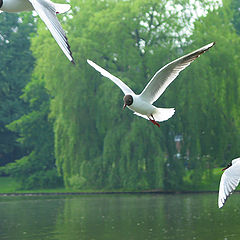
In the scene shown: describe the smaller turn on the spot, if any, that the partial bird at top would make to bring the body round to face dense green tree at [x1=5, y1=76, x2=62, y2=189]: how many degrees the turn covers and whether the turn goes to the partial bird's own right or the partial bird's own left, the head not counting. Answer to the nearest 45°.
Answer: approximately 90° to the partial bird's own right

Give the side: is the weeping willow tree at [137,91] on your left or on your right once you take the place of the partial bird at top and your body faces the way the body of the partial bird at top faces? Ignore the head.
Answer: on your right

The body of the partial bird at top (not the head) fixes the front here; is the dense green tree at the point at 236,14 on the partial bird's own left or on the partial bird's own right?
on the partial bird's own right

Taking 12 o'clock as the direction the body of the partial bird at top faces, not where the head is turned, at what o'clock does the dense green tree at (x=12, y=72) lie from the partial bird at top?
The dense green tree is roughly at 3 o'clock from the partial bird at top.

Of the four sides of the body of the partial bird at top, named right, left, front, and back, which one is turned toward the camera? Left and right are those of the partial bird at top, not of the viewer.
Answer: left
